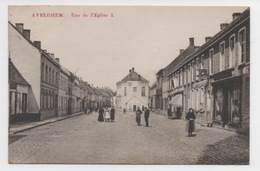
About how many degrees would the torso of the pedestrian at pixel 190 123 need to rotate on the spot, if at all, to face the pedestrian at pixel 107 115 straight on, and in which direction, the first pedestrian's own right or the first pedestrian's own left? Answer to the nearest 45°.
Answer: approximately 135° to the first pedestrian's own right

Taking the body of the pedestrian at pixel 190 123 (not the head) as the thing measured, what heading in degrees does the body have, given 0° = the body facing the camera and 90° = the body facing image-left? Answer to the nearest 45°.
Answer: approximately 0°

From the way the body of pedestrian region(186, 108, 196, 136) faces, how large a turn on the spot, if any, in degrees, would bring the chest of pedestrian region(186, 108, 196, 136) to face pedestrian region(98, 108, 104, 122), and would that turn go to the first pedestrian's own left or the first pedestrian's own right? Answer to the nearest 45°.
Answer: approximately 135° to the first pedestrian's own right
